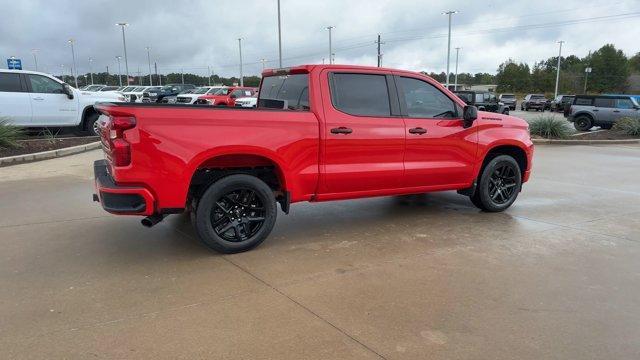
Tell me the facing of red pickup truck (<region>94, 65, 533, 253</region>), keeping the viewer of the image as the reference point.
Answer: facing away from the viewer and to the right of the viewer

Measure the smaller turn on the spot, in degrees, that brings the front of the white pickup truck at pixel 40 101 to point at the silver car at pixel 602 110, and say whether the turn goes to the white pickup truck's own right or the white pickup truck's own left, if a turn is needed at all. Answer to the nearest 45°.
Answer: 0° — it already faces it

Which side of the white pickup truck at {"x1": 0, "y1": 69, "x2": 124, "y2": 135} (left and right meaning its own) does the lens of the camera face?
right

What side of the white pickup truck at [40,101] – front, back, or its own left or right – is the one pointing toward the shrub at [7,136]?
right

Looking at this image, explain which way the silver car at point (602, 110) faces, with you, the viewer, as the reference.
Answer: facing to the right of the viewer

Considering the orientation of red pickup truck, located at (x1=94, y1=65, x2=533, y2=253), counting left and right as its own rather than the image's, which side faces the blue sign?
left

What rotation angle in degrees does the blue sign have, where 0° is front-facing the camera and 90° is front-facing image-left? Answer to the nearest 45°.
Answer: approximately 0°

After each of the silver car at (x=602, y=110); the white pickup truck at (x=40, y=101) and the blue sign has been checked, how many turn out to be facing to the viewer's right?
2
